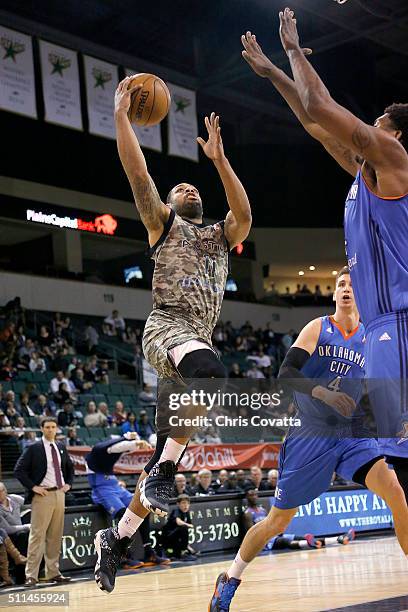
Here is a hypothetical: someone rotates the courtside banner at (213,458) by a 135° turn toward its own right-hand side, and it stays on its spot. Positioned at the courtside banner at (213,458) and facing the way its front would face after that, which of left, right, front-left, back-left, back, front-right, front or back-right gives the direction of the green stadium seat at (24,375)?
front

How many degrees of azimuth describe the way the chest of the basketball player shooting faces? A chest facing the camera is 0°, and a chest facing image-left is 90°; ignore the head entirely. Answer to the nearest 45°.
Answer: approximately 315°

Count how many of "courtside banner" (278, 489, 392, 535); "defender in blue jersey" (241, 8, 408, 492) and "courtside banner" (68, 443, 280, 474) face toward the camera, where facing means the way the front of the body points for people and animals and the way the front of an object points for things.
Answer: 2

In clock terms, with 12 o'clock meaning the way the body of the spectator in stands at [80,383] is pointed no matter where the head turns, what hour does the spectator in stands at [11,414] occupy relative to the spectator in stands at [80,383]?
the spectator in stands at [11,414] is roughly at 2 o'clock from the spectator in stands at [80,383].

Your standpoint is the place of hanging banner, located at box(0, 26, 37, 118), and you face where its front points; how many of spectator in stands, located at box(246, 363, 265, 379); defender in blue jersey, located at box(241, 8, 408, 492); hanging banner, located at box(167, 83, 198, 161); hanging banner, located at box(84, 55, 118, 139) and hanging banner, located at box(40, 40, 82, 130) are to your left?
4

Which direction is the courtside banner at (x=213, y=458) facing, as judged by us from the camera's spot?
facing the viewer

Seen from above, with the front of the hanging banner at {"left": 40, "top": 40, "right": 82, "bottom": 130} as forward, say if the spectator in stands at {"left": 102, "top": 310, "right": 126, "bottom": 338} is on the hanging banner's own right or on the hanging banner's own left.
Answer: on the hanging banner's own left

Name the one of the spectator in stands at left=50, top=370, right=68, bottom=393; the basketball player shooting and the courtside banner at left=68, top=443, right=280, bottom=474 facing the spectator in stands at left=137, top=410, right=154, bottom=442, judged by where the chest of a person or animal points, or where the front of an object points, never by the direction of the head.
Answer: the spectator in stands at left=50, top=370, right=68, bottom=393

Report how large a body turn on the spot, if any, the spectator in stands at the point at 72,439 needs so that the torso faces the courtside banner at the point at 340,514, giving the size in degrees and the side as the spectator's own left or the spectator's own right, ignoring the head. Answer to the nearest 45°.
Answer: approximately 45° to the spectator's own left

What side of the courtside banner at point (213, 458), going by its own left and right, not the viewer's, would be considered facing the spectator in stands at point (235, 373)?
back
